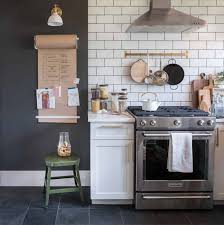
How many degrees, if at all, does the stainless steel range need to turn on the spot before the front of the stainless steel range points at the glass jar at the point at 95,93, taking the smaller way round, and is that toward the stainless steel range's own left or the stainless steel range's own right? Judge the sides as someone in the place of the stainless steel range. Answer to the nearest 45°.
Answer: approximately 135° to the stainless steel range's own right

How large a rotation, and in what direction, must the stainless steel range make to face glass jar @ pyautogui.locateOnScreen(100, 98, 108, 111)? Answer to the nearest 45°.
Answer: approximately 135° to its right

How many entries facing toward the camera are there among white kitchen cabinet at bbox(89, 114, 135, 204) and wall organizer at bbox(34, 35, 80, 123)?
2

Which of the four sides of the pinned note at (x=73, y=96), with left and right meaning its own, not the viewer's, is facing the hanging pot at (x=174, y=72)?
left

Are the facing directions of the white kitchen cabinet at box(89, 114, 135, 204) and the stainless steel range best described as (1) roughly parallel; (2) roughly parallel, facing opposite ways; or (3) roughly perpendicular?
roughly parallel

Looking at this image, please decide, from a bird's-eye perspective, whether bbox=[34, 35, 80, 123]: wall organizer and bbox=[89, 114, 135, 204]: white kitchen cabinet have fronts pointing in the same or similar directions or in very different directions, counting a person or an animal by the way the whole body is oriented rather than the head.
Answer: same or similar directions

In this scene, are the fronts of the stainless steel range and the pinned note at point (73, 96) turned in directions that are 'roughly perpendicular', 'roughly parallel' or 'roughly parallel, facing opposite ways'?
roughly parallel

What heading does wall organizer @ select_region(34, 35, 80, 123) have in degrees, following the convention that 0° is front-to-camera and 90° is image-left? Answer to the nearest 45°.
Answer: approximately 0°

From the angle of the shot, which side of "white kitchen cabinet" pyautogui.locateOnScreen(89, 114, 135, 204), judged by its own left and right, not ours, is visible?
front
